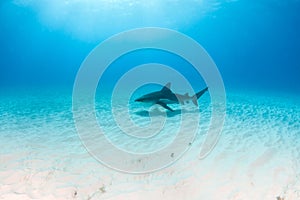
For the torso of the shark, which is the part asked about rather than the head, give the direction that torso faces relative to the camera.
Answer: to the viewer's left
